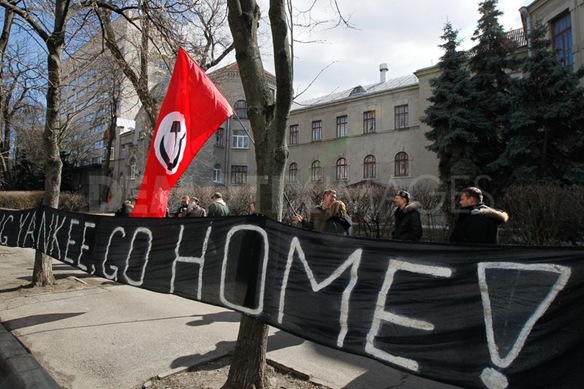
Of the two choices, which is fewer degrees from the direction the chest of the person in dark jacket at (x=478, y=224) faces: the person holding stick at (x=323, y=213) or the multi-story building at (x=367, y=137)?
the person holding stick

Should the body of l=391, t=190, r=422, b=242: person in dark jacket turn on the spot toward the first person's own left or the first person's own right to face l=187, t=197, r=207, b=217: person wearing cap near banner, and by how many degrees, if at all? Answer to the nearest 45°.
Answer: approximately 45° to the first person's own right

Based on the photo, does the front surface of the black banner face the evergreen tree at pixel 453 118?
no

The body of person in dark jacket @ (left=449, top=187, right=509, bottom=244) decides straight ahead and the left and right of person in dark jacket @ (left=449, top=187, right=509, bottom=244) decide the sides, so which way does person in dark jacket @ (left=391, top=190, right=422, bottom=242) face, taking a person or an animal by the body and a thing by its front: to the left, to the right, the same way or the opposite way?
the same way

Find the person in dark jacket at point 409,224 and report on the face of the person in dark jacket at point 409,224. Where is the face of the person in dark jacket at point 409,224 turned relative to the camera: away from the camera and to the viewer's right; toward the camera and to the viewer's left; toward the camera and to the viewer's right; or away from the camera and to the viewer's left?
toward the camera and to the viewer's left

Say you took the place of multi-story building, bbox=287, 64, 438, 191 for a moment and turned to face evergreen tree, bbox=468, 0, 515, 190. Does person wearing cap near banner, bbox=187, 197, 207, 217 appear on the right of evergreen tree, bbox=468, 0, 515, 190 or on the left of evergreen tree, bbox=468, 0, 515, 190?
right

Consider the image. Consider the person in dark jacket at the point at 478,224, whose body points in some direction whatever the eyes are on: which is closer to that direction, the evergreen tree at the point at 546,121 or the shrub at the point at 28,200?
the shrub

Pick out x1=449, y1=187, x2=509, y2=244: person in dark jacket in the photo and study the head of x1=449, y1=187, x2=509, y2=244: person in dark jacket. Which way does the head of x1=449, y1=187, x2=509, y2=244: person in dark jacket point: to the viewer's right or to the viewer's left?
to the viewer's left

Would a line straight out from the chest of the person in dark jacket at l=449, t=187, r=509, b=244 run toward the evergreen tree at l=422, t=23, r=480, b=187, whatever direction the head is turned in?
no

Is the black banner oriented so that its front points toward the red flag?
no

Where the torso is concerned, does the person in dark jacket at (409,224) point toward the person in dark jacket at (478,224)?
no
